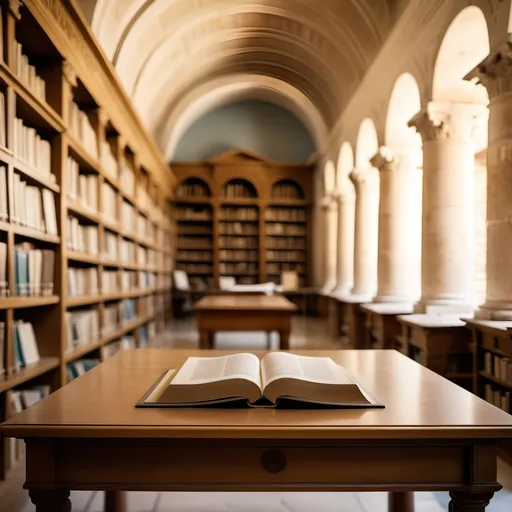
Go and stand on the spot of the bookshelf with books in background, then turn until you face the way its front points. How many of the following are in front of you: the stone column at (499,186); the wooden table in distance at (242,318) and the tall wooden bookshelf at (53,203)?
3

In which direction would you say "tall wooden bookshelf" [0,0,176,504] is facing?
to the viewer's right

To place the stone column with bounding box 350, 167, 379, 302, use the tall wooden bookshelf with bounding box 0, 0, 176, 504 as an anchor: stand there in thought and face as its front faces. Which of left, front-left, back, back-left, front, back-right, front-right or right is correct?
front-left

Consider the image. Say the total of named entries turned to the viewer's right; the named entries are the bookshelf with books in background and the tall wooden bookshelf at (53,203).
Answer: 1

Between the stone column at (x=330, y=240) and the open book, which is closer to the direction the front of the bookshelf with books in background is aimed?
the open book

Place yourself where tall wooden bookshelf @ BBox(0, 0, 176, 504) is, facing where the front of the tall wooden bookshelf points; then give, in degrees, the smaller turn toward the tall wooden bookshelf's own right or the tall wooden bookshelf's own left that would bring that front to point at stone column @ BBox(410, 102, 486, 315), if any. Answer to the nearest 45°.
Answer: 0° — it already faces it

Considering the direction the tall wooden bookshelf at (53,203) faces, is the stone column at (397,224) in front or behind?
in front

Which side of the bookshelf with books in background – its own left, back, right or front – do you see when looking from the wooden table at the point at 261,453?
front

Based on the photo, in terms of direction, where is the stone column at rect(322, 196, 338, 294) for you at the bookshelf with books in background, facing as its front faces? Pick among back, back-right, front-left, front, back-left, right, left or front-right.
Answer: front-left

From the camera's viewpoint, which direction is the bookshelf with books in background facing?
toward the camera

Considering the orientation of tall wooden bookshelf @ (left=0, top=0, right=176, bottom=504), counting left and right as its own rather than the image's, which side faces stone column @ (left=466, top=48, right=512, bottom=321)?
front

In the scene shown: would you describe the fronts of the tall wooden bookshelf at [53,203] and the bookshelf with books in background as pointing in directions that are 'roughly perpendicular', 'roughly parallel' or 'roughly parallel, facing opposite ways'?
roughly perpendicular

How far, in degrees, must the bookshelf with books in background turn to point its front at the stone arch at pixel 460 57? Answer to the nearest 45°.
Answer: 0° — it already faces it
